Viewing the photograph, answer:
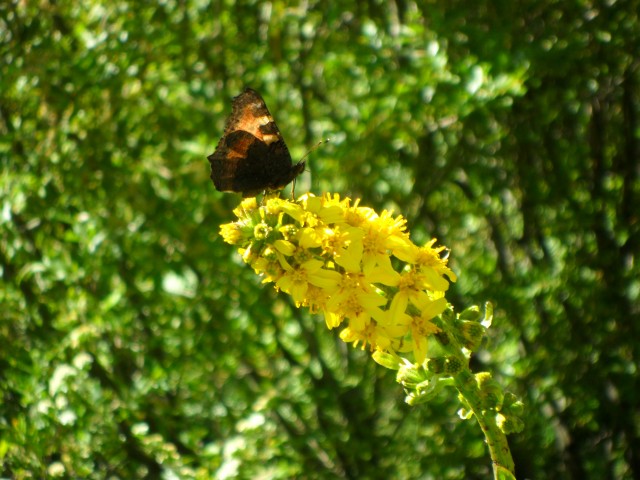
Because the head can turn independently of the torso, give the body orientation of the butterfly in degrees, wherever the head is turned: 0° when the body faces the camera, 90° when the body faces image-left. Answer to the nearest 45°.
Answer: approximately 270°
